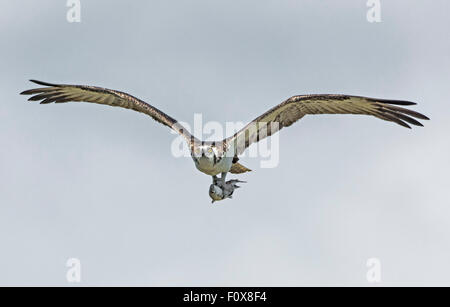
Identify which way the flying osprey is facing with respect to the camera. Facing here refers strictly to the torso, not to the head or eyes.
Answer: toward the camera
